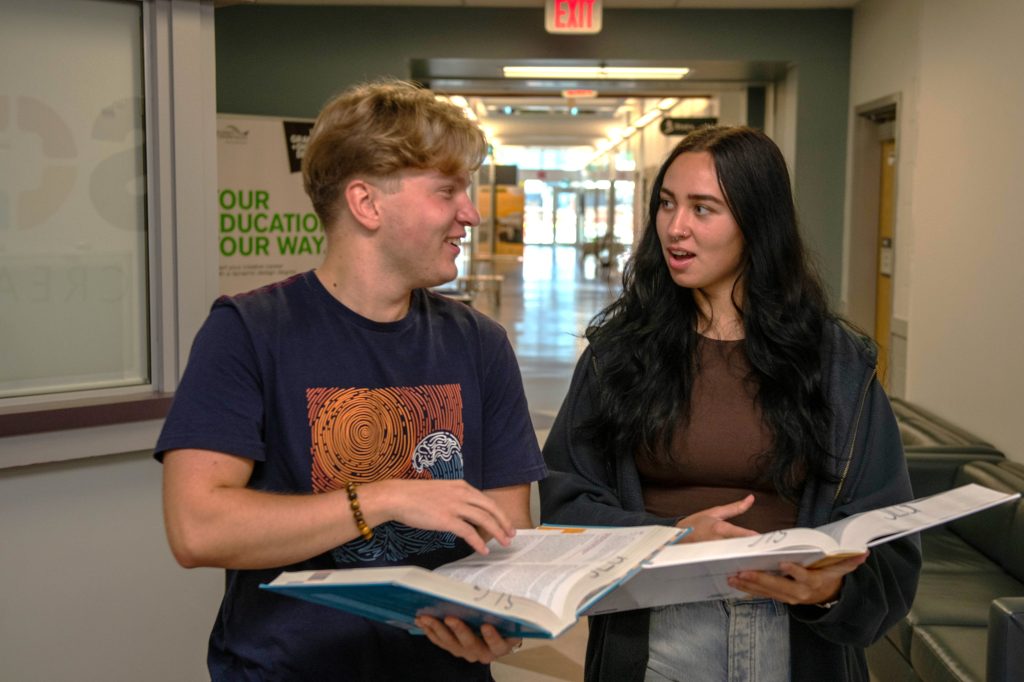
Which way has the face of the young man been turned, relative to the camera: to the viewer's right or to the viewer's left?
to the viewer's right

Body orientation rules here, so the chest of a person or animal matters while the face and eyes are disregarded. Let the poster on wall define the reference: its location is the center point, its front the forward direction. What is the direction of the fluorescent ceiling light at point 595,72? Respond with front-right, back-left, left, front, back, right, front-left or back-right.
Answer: back-left

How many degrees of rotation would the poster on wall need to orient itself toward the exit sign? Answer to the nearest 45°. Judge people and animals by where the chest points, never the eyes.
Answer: approximately 90° to its left

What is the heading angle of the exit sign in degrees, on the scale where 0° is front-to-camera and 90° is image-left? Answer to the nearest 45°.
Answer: approximately 0°

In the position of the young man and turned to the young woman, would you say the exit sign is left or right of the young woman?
left

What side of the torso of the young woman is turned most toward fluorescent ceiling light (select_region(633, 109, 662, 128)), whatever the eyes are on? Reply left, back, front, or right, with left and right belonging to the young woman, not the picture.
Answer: back

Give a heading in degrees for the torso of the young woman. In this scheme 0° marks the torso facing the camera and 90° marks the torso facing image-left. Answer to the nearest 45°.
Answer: approximately 0°

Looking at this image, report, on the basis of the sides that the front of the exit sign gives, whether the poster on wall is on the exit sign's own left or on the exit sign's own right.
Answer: on the exit sign's own right
